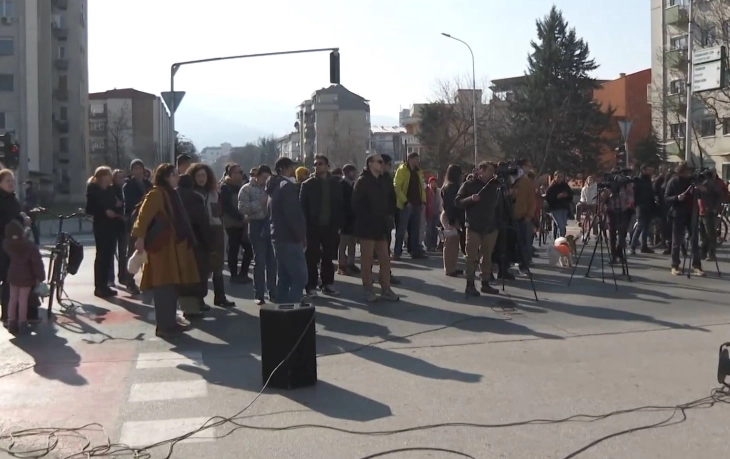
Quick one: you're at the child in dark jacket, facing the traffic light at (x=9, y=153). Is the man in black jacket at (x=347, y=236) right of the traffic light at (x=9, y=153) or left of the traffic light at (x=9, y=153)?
right

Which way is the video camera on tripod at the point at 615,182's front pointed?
to the viewer's left

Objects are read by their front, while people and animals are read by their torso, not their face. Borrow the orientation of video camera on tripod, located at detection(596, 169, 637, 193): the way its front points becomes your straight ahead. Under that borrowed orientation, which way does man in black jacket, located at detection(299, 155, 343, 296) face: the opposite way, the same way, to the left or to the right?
to the left

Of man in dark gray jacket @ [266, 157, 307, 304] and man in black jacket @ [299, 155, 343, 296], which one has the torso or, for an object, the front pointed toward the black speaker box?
man in black jacket @ [299, 155, 343, 296]

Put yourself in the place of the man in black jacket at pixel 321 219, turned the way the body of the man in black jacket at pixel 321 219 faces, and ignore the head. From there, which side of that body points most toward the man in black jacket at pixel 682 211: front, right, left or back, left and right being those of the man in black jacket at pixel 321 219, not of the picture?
left
